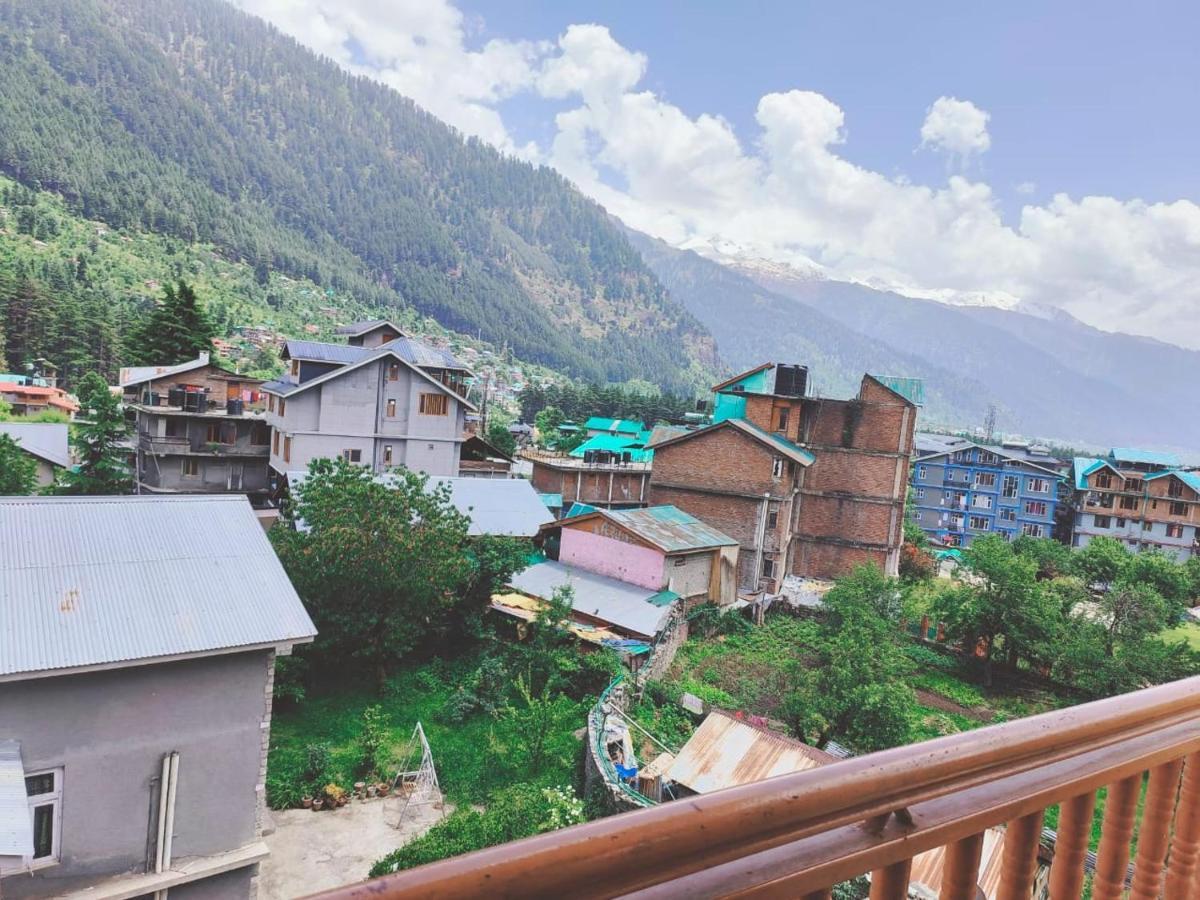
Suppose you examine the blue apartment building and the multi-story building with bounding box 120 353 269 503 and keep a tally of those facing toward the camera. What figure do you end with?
2

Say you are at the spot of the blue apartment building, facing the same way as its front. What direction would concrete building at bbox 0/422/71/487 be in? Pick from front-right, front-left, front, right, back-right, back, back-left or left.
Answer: front-right

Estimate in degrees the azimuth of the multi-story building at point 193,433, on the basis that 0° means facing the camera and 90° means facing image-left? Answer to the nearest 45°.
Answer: approximately 0°

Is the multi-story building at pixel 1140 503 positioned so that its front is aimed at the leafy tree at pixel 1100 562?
yes

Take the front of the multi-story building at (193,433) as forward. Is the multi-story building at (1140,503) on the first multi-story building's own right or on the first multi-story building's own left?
on the first multi-story building's own left

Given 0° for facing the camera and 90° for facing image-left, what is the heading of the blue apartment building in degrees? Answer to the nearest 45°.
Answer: approximately 0°

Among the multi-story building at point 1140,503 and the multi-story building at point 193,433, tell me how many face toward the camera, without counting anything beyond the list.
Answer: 2

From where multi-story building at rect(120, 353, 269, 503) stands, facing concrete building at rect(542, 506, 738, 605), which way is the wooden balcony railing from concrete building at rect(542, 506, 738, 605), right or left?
right

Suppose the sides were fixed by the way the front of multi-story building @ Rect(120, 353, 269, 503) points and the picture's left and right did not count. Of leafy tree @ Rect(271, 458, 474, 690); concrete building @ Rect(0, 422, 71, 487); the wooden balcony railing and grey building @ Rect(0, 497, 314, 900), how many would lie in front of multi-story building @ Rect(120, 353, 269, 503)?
3

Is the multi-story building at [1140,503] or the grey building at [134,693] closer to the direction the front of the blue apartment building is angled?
the grey building
